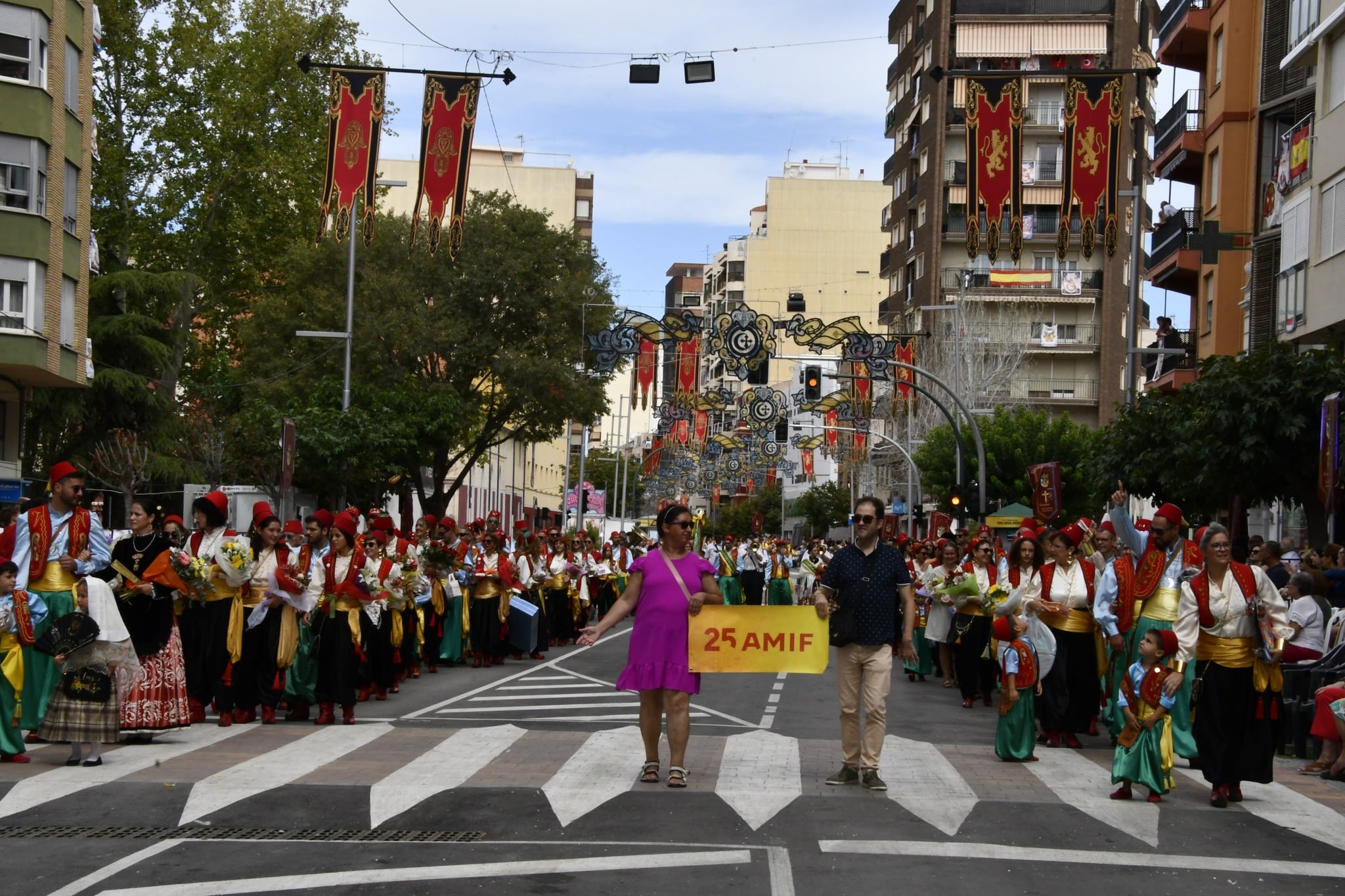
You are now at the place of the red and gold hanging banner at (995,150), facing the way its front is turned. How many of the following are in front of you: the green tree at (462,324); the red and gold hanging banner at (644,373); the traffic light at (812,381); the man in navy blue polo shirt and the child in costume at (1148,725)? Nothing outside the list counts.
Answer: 2

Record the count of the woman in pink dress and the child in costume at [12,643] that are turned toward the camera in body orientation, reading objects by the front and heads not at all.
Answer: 2

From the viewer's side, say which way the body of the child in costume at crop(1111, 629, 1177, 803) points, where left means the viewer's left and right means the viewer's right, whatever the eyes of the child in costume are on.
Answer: facing the viewer and to the left of the viewer

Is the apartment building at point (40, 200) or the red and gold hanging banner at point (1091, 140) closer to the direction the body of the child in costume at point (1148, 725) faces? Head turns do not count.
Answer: the apartment building

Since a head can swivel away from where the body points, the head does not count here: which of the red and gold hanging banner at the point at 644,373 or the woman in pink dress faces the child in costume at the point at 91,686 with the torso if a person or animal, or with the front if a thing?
the red and gold hanging banner

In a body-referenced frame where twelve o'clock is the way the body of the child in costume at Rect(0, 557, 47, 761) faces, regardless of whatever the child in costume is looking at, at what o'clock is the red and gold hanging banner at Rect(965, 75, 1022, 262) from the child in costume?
The red and gold hanging banner is roughly at 8 o'clock from the child in costume.

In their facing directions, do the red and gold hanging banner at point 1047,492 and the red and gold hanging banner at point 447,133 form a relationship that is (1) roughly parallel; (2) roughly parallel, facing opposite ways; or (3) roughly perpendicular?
roughly parallel

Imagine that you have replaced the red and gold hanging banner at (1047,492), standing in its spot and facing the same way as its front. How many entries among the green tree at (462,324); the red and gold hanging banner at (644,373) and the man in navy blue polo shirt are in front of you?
1

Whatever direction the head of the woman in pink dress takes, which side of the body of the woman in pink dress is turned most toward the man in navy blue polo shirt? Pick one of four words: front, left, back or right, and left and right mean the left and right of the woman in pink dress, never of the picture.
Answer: left

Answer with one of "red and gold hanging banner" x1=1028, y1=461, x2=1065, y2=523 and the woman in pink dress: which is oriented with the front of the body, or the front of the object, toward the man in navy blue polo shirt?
the red and gold hanging banner

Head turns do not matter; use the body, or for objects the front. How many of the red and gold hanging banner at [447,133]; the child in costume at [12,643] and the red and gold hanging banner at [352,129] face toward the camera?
3

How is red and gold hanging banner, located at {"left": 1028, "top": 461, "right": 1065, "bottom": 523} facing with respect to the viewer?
toward the camera

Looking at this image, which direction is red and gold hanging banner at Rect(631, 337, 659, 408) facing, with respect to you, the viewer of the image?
facing the viewer

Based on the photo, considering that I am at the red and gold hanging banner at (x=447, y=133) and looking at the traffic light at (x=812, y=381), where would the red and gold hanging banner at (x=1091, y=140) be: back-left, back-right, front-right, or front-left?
front-right

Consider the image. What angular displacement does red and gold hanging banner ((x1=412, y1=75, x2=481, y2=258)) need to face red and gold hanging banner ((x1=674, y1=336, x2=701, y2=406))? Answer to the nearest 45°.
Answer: approximately 180°

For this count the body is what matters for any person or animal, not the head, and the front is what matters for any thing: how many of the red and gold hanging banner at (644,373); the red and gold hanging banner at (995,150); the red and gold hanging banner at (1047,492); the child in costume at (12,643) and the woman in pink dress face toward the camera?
5

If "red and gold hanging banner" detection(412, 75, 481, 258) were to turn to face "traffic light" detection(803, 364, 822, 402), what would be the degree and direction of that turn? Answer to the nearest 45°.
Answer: approximately 135° to its left

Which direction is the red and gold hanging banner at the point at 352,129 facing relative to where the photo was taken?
toward the camera
